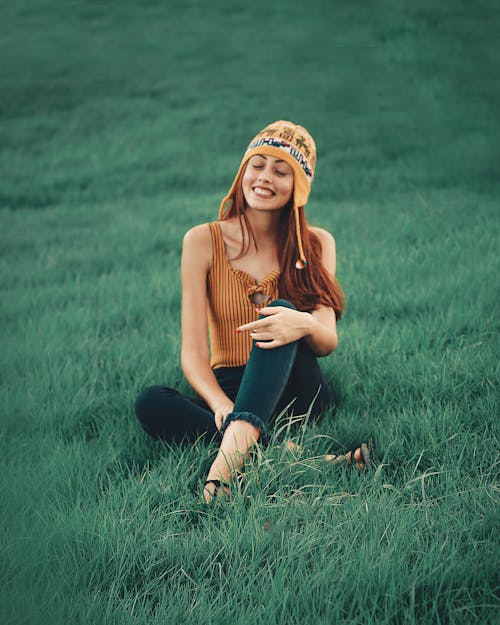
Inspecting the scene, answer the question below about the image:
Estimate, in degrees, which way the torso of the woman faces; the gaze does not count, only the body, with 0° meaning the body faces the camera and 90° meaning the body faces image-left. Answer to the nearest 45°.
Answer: approximately 0°
